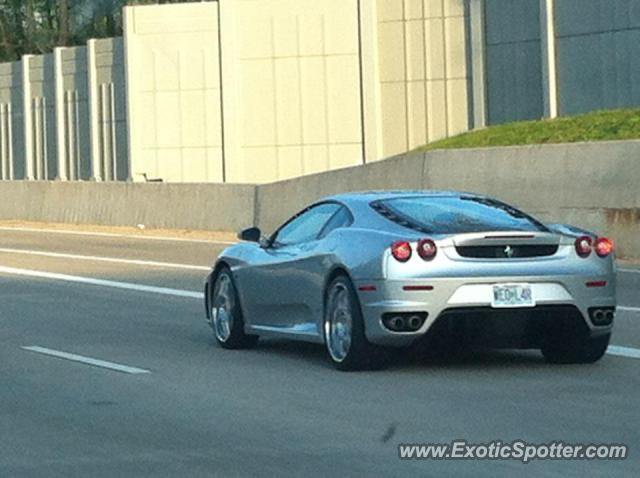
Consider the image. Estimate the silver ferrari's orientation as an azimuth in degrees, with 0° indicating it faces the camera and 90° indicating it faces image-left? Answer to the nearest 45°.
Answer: approximately 135°
